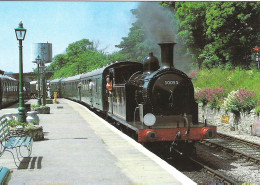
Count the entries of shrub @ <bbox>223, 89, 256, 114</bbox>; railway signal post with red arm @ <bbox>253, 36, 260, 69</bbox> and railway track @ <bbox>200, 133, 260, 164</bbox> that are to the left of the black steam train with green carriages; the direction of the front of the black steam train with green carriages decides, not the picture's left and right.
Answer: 3

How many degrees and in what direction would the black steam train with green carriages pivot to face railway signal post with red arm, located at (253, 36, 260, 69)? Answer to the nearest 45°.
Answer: approximately 90° to its left

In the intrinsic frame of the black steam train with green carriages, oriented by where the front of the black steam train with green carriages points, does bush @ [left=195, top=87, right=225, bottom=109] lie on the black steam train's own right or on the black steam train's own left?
on the black steam train's own left

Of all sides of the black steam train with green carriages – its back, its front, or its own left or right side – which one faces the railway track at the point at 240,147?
left

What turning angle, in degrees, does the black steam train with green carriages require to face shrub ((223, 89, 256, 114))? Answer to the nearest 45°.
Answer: approximately 90° to its left

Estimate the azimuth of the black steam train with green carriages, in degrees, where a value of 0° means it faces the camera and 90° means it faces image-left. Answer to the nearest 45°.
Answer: approximately 315°
